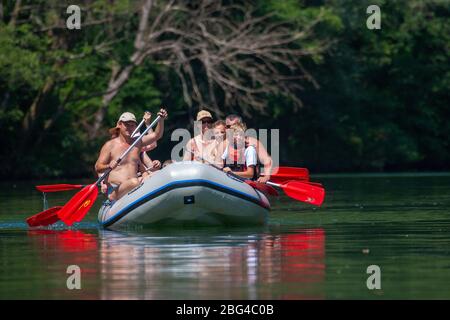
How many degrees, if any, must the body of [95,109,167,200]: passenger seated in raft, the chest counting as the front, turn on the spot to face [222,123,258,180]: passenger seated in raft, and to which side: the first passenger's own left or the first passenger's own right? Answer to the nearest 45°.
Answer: approximately 45° to the first passenger's own left

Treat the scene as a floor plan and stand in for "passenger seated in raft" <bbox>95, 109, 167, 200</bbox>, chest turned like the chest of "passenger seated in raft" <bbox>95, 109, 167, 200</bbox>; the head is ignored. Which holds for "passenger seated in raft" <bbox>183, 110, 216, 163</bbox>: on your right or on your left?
on your left

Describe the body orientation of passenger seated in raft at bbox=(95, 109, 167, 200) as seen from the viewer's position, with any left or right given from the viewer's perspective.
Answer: facing the viewer and to the right of the viewer
